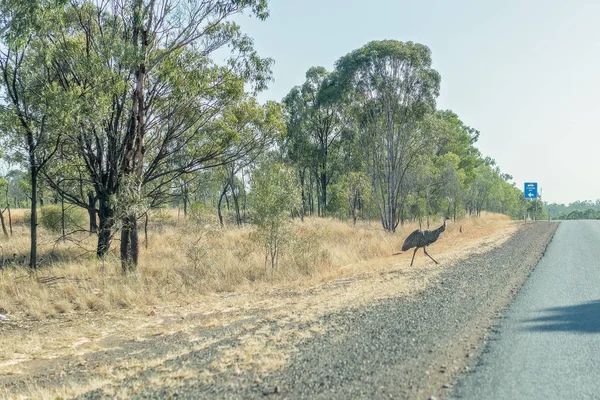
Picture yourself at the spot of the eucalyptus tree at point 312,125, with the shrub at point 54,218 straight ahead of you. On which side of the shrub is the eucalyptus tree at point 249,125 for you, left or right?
left

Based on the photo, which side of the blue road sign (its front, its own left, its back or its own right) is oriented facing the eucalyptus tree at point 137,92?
front

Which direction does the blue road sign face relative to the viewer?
toward the camera

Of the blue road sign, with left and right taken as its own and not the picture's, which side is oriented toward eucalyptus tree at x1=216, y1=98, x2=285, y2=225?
front

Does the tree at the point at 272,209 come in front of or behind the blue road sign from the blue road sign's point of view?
in front

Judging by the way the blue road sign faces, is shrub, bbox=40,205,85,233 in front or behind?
in front
